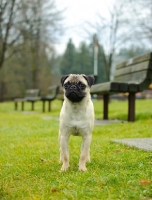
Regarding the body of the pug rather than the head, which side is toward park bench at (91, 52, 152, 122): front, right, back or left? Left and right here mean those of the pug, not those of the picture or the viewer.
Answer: back

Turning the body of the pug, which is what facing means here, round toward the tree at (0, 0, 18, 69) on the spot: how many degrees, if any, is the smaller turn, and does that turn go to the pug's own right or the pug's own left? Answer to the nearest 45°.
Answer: approximately 180°

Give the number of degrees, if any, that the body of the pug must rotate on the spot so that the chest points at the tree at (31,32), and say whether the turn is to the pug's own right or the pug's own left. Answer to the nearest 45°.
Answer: approximately 180°

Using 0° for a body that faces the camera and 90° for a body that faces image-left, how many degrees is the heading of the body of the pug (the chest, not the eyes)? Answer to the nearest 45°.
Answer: approximately 0°
